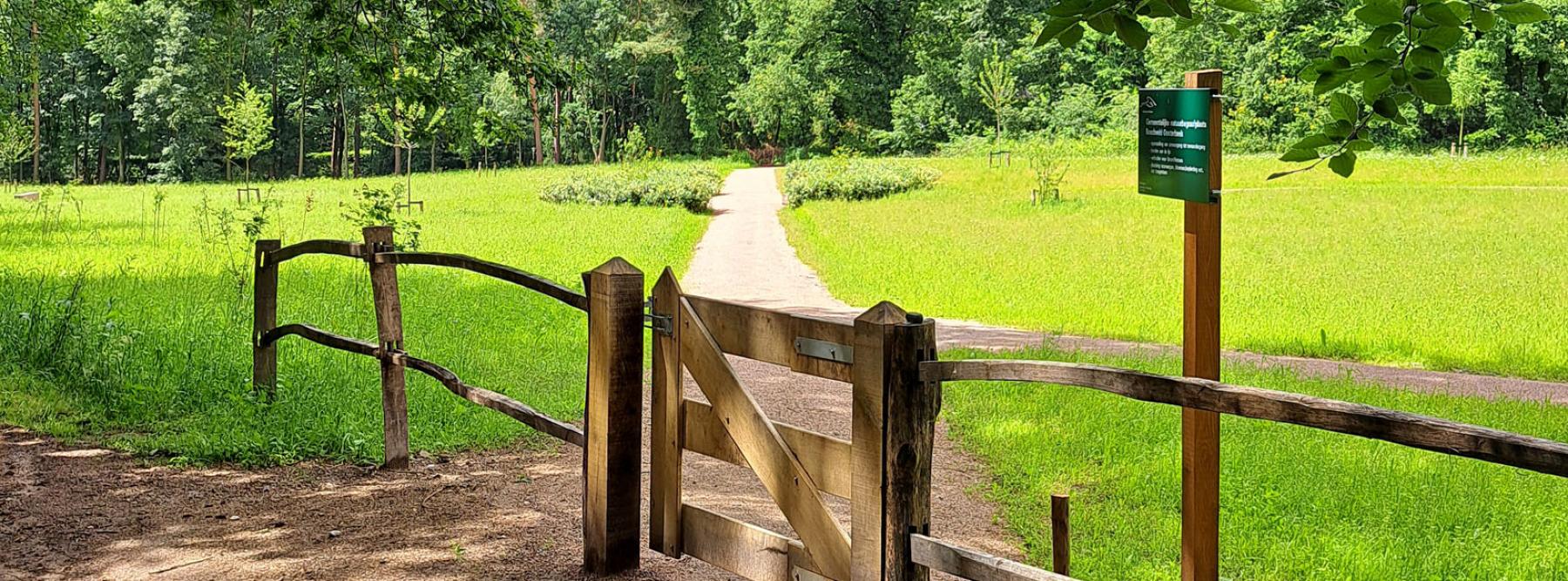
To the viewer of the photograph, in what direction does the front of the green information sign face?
facing the viewer and to the left of the viewer

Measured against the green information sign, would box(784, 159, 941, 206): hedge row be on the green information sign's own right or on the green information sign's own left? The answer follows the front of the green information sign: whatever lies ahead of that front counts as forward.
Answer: on the green information sign's own right
